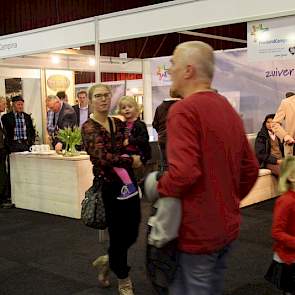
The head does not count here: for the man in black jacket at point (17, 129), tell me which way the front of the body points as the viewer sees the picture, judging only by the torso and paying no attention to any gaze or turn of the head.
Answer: toward the camera

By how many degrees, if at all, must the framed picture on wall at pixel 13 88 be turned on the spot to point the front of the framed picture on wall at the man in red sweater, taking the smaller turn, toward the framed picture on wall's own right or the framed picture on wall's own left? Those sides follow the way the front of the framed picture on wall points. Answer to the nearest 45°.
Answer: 0° — it already faces them

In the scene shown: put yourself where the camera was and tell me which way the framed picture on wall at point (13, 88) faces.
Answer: facing the viewer

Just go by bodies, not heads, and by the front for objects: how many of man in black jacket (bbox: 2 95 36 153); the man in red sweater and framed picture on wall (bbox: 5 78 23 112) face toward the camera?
2

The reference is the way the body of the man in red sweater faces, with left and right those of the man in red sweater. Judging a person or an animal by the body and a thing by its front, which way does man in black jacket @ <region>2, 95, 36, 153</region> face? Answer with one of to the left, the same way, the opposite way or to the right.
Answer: the opposite way

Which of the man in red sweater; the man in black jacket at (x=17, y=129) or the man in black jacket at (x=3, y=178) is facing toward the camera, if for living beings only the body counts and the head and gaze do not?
the man in black jacket at (x=17, y=129)

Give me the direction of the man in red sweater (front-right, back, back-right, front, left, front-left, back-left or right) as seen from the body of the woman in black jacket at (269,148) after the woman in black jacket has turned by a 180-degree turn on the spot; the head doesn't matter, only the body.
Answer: back-left
